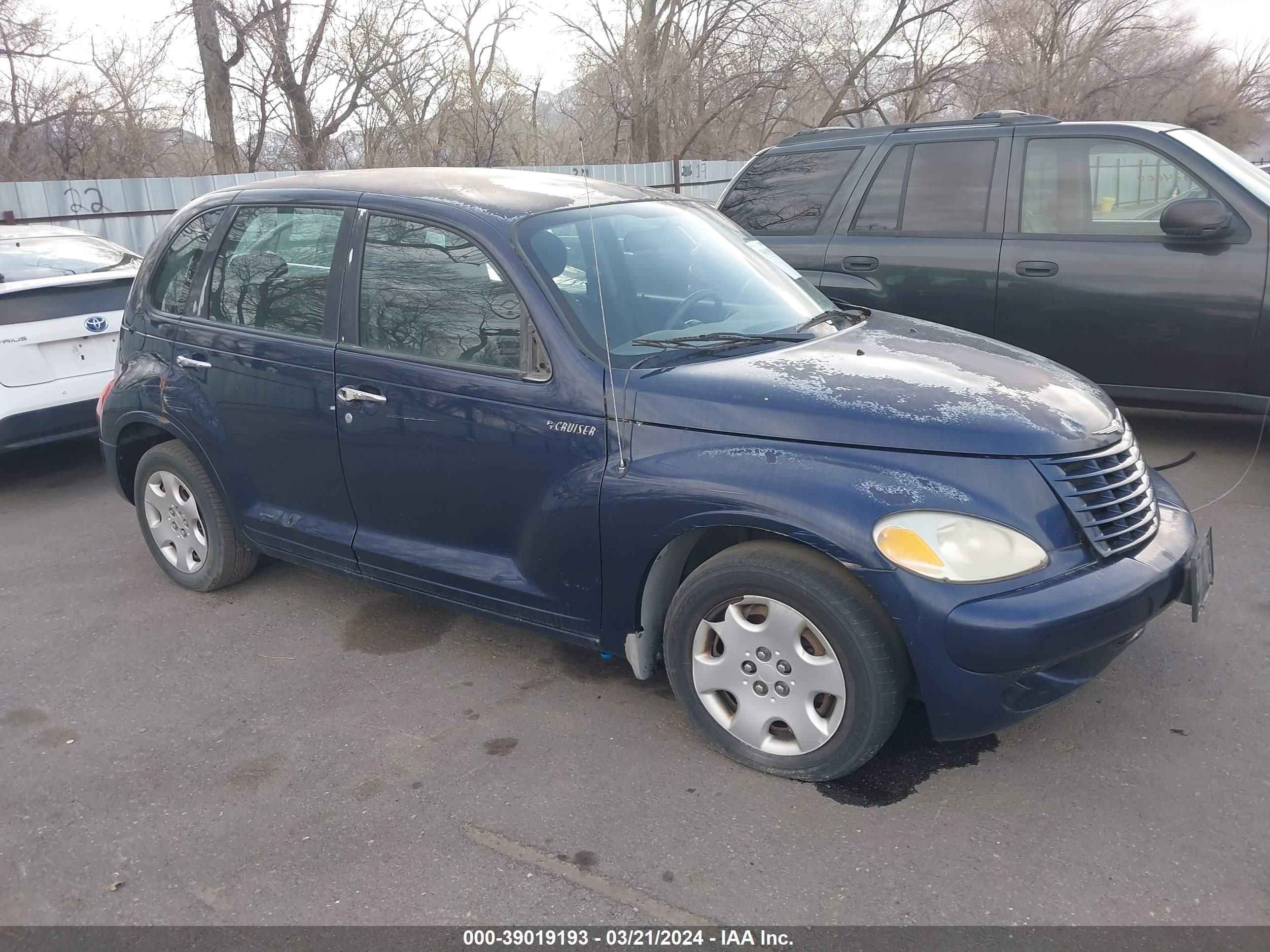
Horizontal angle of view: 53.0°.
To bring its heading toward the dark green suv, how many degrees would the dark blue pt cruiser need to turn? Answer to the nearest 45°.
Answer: approximately 90° to its left

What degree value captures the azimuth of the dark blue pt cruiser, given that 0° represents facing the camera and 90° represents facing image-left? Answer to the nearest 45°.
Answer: approximately 315°

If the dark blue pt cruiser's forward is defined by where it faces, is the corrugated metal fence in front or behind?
behind

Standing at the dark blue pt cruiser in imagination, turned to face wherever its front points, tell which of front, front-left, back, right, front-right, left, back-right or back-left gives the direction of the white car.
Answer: back

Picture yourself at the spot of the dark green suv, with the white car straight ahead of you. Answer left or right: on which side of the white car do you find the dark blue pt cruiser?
left

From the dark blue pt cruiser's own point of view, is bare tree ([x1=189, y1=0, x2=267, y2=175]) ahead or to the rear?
to the rear
